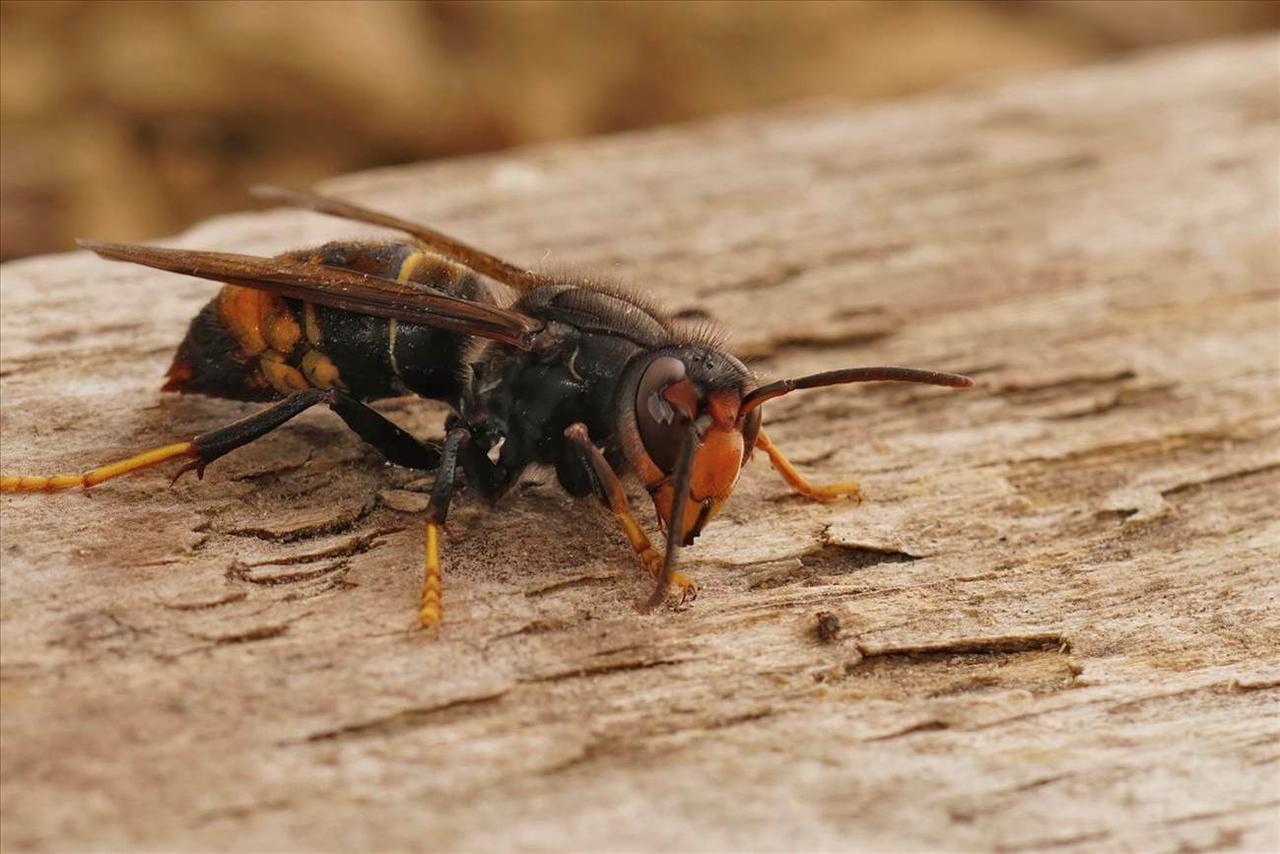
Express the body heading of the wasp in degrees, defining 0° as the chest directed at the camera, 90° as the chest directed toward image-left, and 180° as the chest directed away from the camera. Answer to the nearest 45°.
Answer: approximately 315°
